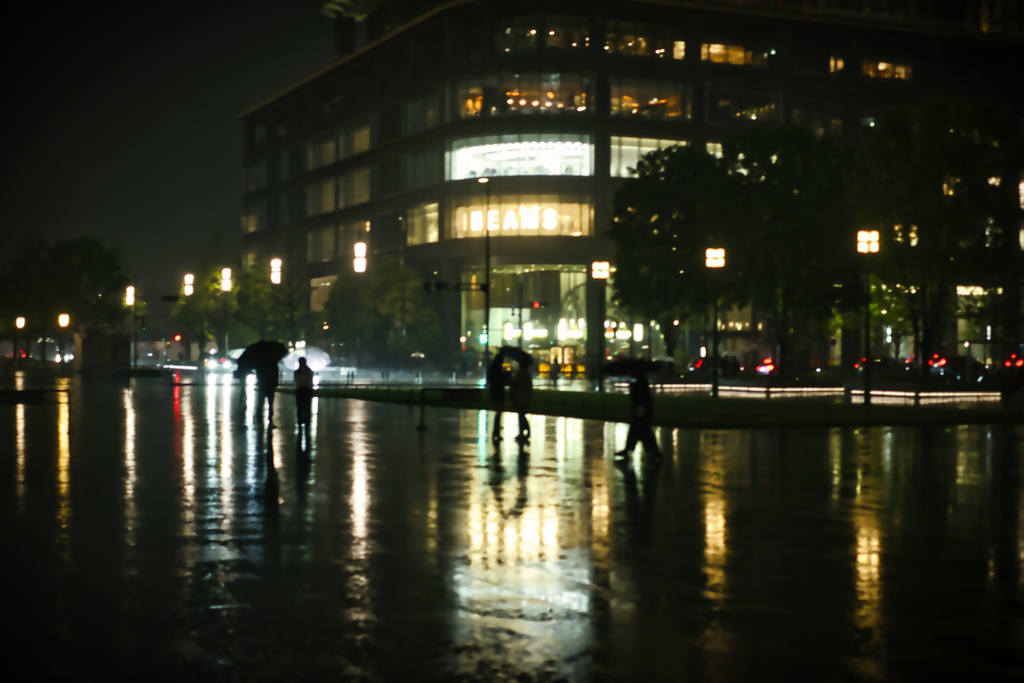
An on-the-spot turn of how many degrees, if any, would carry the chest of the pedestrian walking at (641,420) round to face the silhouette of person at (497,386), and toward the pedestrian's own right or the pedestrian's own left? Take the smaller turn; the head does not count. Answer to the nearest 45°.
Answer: approximately 45° to the pedestrian's own right

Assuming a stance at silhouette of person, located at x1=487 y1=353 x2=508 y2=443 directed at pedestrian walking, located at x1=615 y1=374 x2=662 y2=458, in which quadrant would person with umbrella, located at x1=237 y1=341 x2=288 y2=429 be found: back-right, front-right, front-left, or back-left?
back-right

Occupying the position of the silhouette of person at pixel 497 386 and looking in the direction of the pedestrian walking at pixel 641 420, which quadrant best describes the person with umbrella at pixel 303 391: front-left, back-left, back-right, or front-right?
back-right

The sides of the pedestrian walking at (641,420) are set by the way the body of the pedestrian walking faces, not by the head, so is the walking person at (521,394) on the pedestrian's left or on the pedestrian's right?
on the pedestrian's right

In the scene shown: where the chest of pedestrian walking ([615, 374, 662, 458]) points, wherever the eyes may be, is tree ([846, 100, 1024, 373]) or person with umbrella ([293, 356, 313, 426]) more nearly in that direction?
the person with umbrella

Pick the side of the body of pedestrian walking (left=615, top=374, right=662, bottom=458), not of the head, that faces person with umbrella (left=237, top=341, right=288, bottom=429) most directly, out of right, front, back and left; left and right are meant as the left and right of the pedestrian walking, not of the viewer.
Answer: front

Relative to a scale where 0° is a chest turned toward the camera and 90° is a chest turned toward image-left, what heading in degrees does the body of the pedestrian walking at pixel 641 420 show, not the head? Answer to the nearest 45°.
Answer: approximately 90°
